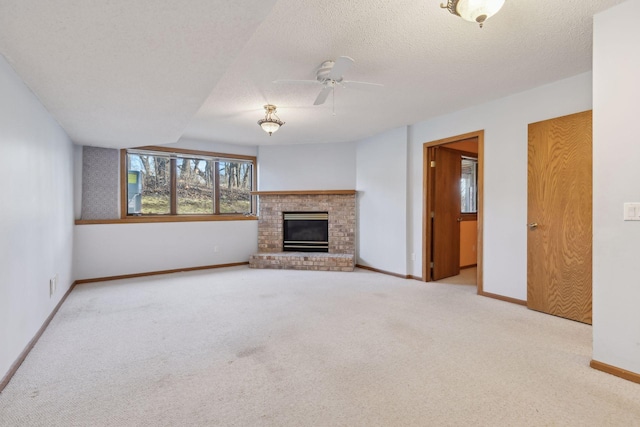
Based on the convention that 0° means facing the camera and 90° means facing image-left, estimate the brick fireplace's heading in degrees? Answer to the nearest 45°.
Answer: approximately 0°

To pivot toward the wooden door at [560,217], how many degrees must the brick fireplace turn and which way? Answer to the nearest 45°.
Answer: approximately 45° to its left

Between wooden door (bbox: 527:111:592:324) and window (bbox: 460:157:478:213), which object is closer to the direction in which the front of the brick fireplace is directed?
the wooden door

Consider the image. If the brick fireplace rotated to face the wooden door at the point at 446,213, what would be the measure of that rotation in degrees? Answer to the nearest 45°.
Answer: approximately 45° to its left

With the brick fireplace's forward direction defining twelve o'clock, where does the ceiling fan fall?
The ceiling fan is roughly at 12 o'clock from the brick fireplace.

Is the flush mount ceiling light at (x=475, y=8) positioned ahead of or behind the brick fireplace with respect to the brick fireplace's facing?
ahead

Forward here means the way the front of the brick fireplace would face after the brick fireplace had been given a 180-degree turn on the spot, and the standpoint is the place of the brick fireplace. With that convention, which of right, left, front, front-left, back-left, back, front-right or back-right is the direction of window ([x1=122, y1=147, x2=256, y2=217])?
left

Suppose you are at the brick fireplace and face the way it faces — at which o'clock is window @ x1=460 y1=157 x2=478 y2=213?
The window is roughly at 9 o'clock from the brick fireplace.
